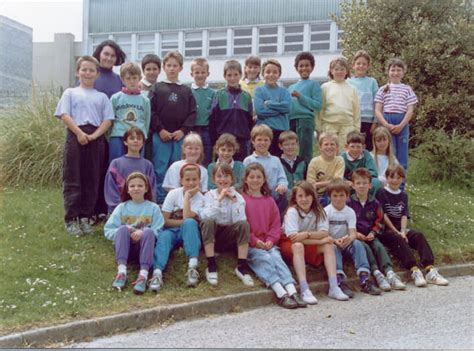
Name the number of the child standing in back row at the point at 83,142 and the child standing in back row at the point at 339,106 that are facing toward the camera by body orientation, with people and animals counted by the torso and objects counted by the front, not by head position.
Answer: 2

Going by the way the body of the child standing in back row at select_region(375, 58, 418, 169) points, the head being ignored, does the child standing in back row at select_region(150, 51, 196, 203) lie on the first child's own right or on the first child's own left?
on the first child's own right

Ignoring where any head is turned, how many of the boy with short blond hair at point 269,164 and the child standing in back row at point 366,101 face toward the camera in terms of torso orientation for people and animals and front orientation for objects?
2

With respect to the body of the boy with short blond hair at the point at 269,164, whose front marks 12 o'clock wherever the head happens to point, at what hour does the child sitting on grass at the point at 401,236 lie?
The child sitting on grass is roughly at 9 o'clock from the boy with short blond hair.

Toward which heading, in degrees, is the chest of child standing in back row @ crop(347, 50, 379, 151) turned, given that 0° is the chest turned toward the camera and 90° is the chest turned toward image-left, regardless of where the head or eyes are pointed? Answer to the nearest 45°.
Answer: approximately 0°
